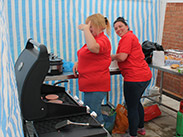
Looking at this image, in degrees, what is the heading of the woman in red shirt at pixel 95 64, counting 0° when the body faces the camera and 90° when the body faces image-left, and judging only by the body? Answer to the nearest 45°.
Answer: approximately 90°

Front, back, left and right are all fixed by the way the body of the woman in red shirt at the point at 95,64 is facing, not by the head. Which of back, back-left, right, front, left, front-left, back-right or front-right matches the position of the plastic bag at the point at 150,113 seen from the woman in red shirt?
back-right
